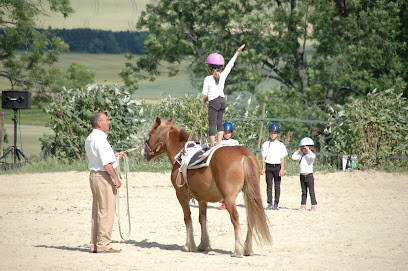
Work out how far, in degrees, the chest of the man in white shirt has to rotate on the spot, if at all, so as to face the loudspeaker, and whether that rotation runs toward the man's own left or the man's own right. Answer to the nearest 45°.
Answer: approximately 90° to the man's own left

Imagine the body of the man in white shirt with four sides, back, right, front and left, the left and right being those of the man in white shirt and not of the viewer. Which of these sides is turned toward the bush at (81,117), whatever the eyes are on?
left

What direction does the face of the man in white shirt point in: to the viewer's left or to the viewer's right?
to the viewer's right

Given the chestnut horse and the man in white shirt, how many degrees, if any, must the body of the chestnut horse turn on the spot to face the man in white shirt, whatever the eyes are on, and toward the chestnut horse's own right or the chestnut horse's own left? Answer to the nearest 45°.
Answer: approximately 45° to the chestnut horse's own left

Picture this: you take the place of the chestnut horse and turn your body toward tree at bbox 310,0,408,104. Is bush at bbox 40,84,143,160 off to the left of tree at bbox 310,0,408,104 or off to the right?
left

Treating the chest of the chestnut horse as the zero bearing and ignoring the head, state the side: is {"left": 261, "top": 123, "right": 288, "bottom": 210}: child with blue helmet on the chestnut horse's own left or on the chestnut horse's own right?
on the chestnut horse's own right

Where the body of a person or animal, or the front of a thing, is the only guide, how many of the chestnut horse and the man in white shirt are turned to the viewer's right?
1

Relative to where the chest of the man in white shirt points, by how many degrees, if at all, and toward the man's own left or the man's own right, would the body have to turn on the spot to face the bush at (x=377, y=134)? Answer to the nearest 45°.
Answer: approximately 45° to the man's own left

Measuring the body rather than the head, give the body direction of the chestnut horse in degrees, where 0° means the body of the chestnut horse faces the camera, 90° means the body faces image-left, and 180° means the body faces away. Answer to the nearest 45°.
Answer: approximately 135°

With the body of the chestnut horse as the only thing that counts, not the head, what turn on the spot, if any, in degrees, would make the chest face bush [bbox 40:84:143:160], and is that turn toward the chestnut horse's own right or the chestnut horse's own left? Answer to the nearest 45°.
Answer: approximately 45° to the chestnut horse's own right

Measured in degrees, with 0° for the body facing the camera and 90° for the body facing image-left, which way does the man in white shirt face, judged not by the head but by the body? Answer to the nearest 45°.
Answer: approximately 270°
